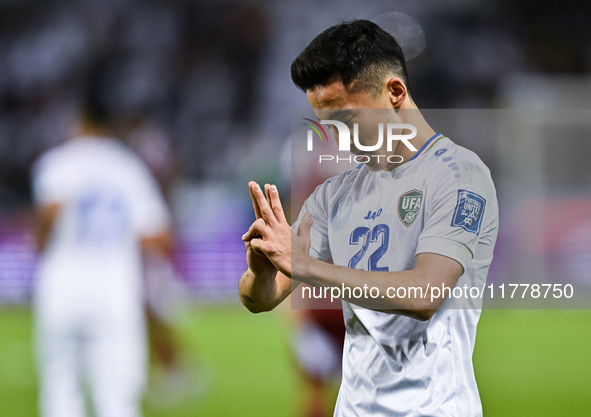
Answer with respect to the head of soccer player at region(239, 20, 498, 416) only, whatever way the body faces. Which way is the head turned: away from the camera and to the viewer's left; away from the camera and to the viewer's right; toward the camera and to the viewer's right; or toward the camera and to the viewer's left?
toward the camera and to the viewer's left

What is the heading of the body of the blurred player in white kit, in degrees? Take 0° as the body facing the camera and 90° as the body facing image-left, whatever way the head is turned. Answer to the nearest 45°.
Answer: approximately 180°

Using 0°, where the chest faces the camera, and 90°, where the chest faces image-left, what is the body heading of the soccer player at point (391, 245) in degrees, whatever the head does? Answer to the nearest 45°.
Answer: approximately 45°

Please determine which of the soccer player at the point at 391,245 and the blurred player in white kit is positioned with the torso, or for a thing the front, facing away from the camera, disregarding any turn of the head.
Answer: the blurred player in white kit

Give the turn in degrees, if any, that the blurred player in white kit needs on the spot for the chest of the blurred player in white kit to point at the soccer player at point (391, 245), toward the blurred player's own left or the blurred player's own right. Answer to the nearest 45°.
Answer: approximately 180°

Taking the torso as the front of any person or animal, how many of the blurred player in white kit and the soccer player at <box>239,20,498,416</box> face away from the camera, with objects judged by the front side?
1
